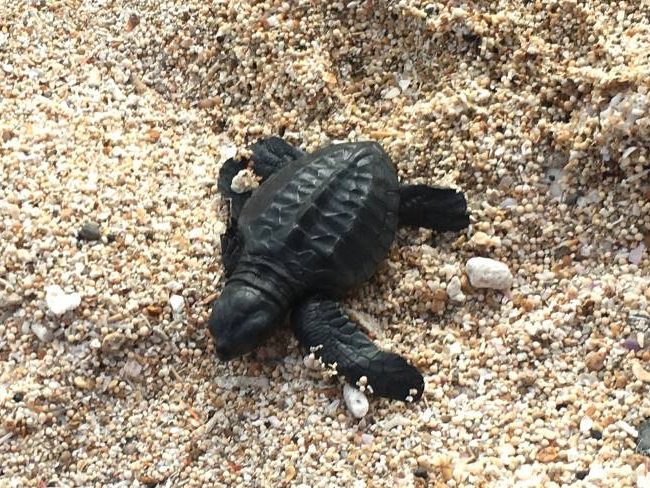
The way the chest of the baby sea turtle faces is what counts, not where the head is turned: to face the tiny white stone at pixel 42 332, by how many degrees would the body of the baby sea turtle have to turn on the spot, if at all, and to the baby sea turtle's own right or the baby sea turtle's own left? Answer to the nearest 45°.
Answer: approximately 45° to the baby sea turtle's own right

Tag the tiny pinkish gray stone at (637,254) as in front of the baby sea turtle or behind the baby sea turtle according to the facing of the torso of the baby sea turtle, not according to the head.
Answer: behind

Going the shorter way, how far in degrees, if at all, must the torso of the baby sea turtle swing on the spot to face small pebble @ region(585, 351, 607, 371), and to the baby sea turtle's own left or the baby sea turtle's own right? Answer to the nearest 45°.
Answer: approximately 135° to the baby sea turtle's own left

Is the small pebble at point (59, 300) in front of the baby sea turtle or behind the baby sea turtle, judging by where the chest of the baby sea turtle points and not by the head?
in front

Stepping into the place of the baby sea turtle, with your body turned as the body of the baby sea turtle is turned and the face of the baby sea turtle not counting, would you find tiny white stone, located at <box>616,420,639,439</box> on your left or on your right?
on your left

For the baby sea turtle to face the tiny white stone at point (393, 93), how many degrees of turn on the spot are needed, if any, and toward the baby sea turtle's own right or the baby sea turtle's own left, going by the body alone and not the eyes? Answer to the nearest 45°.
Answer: approximately 135° to the baby sea turtle's own right

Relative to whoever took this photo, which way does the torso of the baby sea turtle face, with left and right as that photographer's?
facing the viewer and to the left of the viewer
